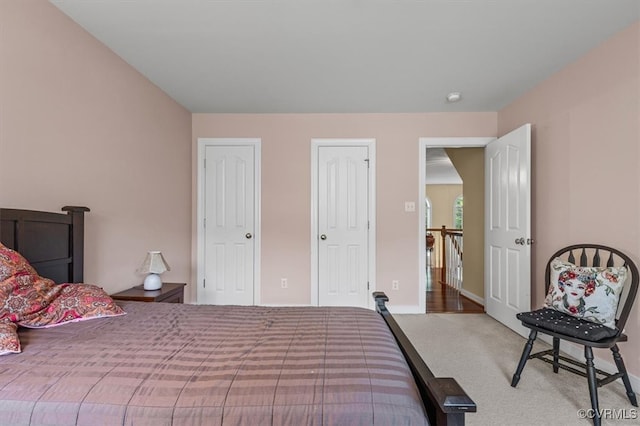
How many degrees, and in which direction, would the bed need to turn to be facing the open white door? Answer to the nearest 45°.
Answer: approximately 45° to its left

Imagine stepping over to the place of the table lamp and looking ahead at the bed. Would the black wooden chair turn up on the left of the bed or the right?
left

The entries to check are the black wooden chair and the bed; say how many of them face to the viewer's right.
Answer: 1

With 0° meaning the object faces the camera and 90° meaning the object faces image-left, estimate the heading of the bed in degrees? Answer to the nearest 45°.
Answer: approximately 270°

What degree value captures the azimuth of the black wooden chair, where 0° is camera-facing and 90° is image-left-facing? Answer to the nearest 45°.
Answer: approximately 45°

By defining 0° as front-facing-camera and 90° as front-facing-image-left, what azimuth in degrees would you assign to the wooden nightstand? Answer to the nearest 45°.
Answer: approximately 315°
